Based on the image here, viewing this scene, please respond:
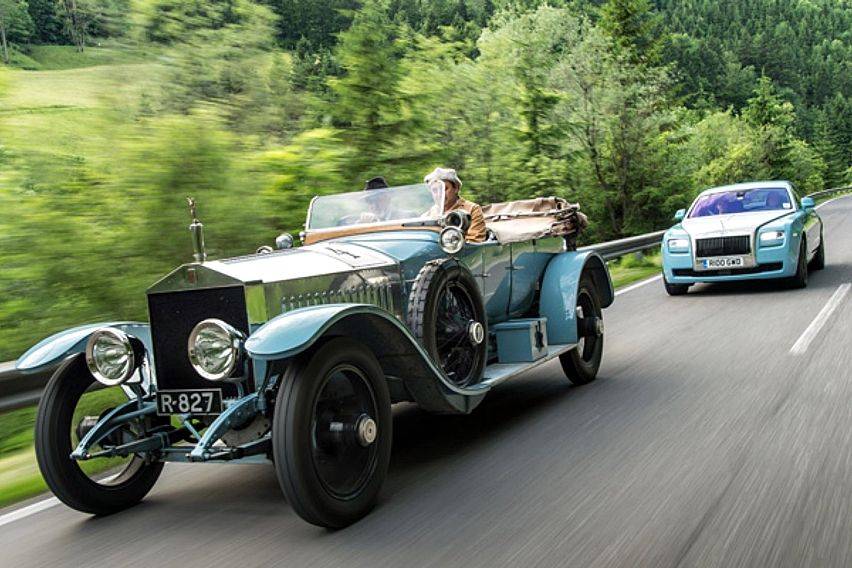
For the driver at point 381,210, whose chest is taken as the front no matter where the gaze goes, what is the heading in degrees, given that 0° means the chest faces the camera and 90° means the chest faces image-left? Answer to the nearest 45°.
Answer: approximately 45°

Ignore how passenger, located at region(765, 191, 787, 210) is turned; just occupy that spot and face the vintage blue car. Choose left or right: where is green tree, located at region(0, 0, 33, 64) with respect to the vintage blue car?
right

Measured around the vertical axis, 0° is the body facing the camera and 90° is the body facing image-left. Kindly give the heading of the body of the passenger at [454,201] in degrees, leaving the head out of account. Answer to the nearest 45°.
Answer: approximately 45°

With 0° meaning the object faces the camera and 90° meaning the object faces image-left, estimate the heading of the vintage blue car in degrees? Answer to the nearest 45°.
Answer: approximately 45°

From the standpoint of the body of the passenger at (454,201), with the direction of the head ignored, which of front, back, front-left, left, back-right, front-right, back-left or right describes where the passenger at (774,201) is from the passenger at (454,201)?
back

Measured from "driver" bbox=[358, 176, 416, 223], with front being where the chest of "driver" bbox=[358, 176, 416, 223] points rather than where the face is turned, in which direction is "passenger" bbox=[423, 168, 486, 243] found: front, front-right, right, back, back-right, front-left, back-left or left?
back-left

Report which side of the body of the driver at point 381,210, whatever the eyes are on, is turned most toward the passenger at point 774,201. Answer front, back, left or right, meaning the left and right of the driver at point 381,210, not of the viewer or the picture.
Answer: back

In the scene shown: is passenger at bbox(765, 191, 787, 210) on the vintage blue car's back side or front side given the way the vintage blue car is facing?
on the back side
